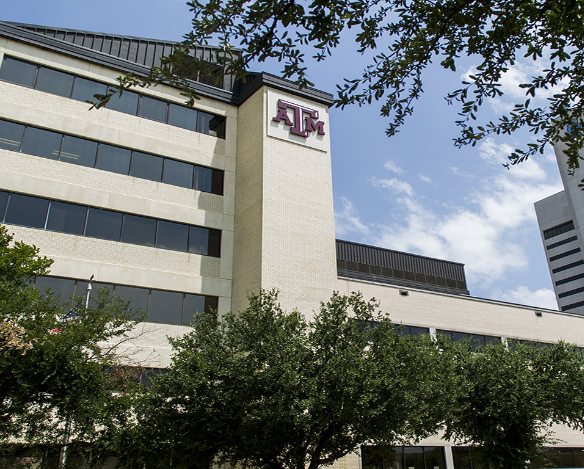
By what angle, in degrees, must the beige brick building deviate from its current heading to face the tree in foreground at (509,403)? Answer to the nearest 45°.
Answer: approximately 45° to its left

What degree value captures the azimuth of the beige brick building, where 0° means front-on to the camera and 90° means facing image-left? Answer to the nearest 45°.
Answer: approximately 315°
